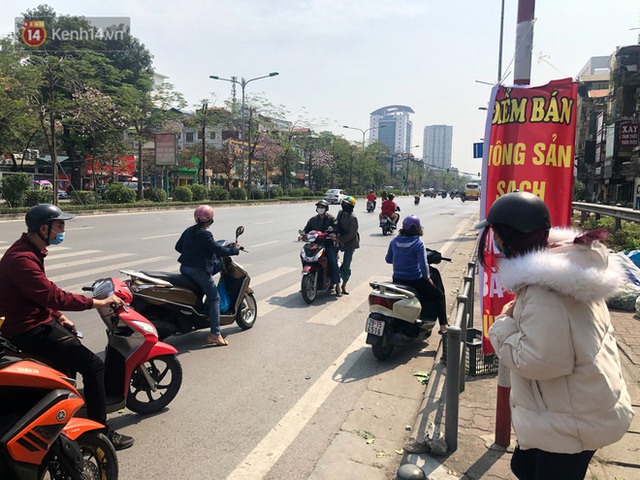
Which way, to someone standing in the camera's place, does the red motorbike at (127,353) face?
facing to the right of the viewer

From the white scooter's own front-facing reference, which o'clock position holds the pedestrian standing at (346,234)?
The pedestrian standing is roughly at 10 o'clock from the white scooter.

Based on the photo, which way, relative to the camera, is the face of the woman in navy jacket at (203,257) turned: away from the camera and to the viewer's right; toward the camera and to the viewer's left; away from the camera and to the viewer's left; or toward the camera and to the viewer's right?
away from the camera and to the viewer's right

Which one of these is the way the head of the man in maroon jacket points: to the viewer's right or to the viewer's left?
to the viewer's right

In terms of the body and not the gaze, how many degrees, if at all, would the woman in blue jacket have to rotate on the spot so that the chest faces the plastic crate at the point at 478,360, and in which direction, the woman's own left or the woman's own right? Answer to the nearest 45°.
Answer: approximately 90° to the woman's own right

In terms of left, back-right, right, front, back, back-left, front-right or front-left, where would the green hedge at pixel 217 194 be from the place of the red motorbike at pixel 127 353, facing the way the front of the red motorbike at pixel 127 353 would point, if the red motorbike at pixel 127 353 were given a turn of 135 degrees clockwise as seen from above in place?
back-right

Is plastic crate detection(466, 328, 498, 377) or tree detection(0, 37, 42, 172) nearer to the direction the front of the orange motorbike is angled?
the plastic crate

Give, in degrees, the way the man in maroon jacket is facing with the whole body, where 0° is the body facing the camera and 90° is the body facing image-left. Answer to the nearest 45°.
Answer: approximately 270°

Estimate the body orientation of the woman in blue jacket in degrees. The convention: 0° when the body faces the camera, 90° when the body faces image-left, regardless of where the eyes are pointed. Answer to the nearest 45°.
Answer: approximately 225°

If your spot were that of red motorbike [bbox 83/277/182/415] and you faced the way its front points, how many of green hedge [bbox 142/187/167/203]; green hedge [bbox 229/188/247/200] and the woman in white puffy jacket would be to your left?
2

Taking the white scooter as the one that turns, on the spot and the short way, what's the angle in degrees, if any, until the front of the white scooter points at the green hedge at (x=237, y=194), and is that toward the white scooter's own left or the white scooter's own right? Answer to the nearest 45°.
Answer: approximately 45° to the white scooter's own left

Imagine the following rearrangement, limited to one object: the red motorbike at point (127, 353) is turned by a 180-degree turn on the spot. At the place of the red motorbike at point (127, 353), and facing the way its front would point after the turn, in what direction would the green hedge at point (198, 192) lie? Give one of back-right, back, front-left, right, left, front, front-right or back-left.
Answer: right
